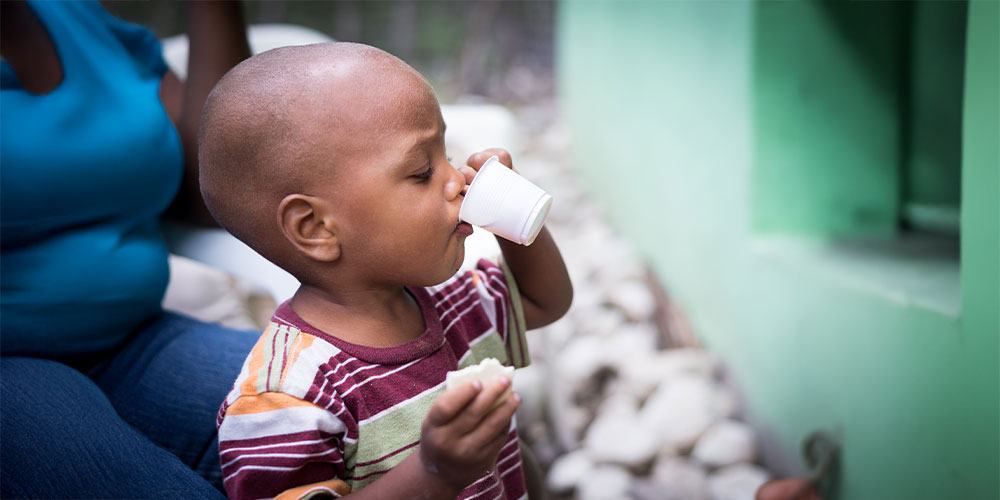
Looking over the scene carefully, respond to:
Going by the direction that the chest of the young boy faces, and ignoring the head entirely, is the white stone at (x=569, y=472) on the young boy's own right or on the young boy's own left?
on the young boy's own left

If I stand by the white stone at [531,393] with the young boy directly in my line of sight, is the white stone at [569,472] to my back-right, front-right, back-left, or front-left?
front-left

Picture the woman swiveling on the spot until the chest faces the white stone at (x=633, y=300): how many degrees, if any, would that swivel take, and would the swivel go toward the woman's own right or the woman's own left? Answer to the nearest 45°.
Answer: approximately 90° to the woman's own left

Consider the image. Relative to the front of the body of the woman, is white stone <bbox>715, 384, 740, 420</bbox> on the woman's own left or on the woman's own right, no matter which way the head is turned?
on the woman's own left

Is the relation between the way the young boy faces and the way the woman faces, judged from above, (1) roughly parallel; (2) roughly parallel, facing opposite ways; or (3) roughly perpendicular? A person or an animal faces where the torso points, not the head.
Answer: roughly parallel

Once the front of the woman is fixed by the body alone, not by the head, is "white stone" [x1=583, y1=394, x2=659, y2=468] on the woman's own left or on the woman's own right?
on the woman's own left

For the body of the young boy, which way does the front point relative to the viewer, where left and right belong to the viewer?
facing the viewer and to the right of the viewer

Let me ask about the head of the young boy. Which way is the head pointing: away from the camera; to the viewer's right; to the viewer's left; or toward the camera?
to the viewer's right

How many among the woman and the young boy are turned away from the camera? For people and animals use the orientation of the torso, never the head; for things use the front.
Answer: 0
